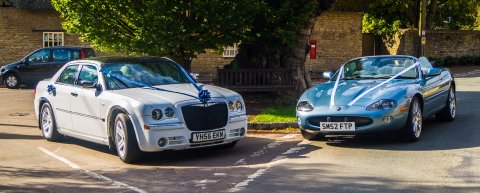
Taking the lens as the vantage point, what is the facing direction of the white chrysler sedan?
facing the viewer and to the right of the viewer

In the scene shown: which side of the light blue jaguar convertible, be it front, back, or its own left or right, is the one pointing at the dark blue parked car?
right

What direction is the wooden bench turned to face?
toward the camera

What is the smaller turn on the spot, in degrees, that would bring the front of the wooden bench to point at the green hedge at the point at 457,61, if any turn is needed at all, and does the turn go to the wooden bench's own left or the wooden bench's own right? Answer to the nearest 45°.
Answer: approximately 135° to the wooden bench's own left

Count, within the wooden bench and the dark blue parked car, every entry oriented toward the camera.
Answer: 1

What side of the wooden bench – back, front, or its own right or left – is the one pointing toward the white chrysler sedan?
front

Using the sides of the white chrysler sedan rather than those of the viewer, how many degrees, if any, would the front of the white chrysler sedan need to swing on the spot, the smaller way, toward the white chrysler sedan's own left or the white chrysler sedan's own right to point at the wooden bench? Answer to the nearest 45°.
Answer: approximately 90° to the white chrysler sedan's own left

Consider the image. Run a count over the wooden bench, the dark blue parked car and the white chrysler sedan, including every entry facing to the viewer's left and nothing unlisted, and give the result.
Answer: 1

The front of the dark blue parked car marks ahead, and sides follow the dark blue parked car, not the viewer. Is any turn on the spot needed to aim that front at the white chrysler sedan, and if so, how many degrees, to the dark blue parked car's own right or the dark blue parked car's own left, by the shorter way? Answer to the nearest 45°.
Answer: approximately 90° to the dark blue parked car's own left

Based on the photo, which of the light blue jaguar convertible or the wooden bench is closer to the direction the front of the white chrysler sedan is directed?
the light blue jaguar convertible

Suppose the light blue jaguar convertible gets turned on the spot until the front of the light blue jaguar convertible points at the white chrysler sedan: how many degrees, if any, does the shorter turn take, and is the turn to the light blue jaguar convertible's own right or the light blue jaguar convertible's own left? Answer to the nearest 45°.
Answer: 0° — it already faces it

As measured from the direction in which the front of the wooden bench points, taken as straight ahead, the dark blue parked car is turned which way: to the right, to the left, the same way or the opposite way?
to the right

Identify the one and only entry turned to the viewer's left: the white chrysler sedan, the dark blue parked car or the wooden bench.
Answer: the dark blue parked car

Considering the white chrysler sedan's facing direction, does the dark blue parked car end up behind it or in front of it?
behind

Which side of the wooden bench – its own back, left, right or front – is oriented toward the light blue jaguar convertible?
front

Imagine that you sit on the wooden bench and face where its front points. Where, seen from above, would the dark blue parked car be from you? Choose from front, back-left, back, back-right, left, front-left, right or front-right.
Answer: back-right
